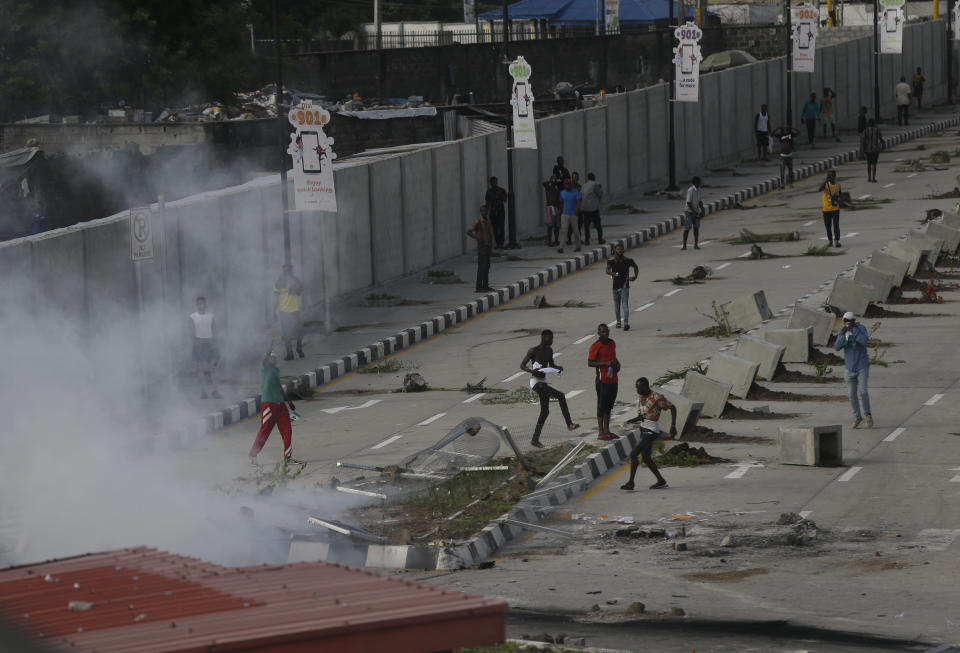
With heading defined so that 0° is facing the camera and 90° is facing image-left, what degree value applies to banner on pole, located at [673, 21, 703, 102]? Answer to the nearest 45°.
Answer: approximately 0°

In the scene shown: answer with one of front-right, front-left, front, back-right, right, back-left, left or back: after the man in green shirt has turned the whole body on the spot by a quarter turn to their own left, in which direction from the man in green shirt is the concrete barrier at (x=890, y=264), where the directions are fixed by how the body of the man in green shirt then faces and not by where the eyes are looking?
front-right

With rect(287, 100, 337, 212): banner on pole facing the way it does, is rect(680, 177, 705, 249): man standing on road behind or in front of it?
behind

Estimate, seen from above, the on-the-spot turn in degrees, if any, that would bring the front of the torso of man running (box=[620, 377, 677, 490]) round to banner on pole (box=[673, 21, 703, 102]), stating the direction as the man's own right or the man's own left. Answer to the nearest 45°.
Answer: approximately 135° to the man's own right

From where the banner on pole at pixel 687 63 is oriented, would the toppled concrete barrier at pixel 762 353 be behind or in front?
in front

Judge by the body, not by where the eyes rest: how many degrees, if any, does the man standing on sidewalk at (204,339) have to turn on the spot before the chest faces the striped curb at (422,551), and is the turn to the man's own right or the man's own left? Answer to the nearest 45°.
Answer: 0° — they already face it

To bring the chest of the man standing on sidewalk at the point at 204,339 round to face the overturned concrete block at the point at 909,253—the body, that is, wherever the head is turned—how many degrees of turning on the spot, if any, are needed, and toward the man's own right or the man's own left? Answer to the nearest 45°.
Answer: approximately 135° to the man's own left

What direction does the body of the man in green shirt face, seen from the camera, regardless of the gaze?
to the viewer's right

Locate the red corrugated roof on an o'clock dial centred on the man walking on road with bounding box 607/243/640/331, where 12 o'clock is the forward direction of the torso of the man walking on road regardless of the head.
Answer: The red corrugated roof is roughly at 12 o'clock from the man walking on road.

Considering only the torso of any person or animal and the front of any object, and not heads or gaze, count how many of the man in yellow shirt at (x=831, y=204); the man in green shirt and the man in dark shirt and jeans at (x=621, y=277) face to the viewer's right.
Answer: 1

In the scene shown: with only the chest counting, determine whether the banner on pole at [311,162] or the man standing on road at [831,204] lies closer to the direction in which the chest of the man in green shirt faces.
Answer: the man standing on road

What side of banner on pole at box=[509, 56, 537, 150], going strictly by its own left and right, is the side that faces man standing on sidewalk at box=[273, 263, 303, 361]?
front

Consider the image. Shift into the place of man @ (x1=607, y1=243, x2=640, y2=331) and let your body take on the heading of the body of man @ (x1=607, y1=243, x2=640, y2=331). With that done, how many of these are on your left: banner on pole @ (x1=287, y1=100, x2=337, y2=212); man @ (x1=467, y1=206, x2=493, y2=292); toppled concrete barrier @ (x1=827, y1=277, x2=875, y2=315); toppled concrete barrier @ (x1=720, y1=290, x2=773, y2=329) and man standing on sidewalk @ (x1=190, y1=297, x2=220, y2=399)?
2

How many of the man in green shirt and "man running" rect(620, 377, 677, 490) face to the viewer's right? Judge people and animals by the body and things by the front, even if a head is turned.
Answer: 1

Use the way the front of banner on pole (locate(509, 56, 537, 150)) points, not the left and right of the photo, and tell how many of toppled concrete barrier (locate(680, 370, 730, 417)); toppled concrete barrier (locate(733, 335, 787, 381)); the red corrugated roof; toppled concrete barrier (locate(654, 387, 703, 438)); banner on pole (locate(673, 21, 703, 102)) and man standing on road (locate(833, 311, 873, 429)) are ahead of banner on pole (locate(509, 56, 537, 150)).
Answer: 5
